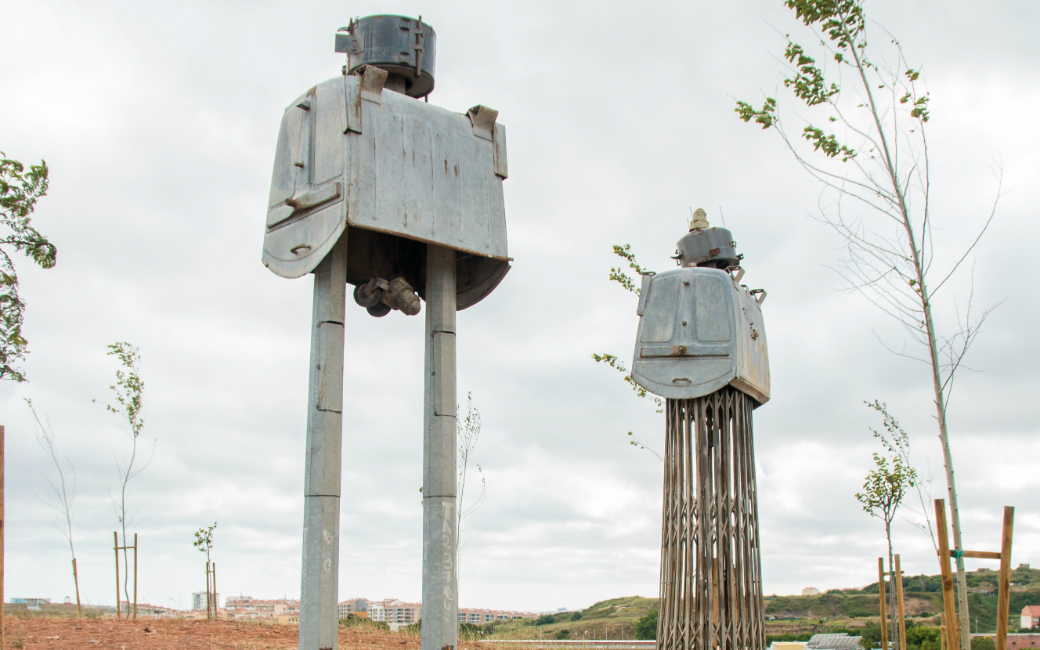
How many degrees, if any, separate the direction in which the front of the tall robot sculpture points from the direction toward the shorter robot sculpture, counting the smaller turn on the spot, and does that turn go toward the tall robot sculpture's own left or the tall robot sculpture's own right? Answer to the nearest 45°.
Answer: approximately 90° to the tall robot sculpture's own left

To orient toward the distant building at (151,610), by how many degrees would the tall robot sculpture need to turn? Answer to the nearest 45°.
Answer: approximately 135° to its left

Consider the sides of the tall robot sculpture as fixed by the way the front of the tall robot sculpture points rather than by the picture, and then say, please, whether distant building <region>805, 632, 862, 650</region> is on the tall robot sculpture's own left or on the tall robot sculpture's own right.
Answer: on the tall robot sculpture's own left

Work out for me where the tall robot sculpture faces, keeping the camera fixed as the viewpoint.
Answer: facing the viewer and to the right of the viewer

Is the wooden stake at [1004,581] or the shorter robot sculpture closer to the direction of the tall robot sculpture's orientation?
the wooden stake

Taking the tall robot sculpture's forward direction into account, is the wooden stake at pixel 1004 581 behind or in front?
in front

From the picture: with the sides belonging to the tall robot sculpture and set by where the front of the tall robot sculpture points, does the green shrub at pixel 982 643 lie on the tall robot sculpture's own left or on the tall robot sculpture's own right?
on the tall robot sculpture's own left

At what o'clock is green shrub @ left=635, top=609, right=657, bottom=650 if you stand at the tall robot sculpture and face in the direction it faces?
The green shrub is roughly at 8 o'clock from the tall robot sculpture.

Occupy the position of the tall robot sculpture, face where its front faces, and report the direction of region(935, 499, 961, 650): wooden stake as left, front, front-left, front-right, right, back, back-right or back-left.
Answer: front-left

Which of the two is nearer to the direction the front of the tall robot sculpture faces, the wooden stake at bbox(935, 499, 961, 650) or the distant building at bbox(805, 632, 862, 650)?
the wooden stake
